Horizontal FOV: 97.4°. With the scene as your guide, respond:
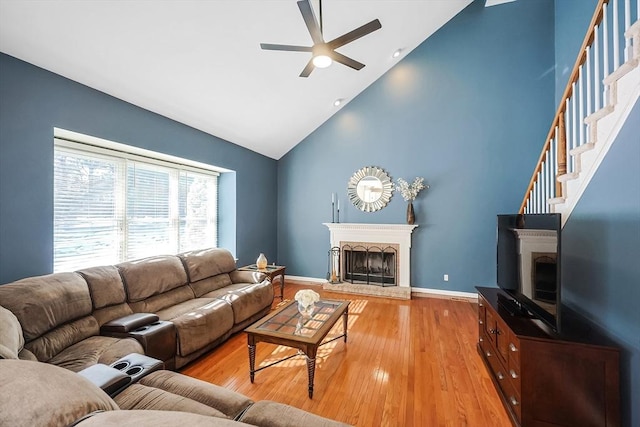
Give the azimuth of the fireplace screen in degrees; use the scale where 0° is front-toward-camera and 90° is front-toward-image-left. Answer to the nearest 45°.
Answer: approximately 0°

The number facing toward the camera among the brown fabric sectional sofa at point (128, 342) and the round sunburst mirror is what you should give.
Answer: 1

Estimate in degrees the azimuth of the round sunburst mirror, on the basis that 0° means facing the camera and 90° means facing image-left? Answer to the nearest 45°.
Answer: approximately 0°

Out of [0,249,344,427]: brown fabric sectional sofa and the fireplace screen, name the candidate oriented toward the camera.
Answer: the fireplace screen

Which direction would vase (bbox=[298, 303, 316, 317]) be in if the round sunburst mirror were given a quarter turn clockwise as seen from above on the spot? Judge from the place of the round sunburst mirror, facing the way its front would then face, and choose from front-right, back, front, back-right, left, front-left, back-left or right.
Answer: left

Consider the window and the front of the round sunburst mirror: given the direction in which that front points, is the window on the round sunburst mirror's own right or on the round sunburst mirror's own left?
on the round sunburst mirror's own right

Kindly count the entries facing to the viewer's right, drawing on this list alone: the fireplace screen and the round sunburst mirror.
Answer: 0

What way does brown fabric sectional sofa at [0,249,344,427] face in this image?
to the viewer's right

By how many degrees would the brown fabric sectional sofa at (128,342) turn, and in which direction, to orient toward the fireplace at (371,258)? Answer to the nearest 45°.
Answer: approximately 45° to its left

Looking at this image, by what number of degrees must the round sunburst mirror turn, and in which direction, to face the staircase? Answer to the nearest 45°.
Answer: approximately 45° to its left

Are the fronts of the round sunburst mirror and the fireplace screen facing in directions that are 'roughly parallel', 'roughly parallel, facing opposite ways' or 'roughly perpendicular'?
roughly parallel
